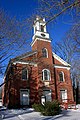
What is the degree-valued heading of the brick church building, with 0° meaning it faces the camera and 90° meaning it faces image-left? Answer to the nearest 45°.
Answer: approximately 315°
